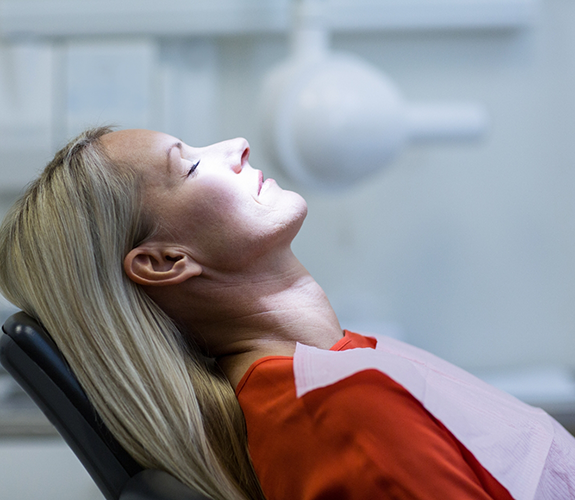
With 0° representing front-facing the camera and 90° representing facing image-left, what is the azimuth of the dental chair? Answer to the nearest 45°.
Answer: approximately 270°

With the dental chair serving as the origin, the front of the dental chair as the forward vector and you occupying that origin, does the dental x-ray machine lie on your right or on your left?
on your left
